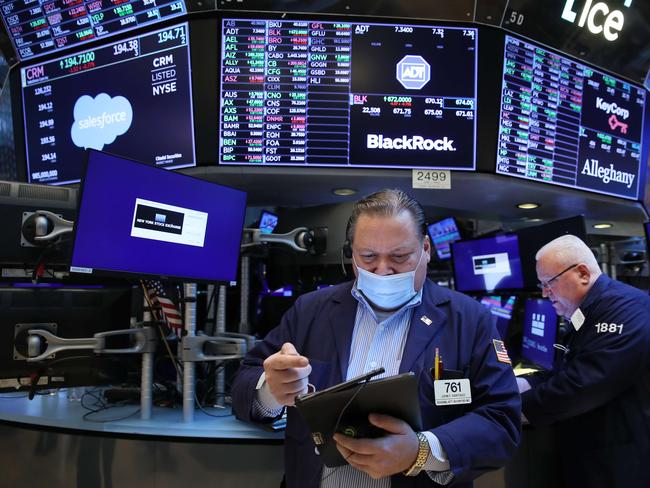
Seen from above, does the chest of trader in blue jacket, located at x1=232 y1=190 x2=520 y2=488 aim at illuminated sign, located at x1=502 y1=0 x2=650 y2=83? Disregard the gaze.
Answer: no

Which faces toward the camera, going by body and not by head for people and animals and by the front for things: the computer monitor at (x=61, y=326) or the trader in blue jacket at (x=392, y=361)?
the trader in blue jacket

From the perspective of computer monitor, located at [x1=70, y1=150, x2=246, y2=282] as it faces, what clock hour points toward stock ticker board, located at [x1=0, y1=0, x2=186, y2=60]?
The stock ticker board is roughly at 7 o'clock from the computer monitor.

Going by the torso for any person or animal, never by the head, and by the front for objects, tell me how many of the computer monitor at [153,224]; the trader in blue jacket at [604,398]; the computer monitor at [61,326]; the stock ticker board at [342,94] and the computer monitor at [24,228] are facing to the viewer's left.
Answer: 1

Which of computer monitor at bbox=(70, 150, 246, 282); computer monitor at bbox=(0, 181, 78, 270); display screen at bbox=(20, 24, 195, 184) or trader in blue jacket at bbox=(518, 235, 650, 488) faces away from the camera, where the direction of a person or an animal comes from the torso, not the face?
computer monitor at bbox=(0, 181, 78, 270)

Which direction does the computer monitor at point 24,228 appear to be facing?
away from the camera

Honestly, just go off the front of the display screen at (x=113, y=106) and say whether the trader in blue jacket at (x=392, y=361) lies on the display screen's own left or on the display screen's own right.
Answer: on the display screen's own left

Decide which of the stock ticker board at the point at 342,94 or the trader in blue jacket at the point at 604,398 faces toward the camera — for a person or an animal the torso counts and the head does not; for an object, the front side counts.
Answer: the stock ticker board

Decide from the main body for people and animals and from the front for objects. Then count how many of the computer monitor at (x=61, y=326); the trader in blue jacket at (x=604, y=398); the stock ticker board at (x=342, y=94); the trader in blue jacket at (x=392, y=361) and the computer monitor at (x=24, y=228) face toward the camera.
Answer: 2

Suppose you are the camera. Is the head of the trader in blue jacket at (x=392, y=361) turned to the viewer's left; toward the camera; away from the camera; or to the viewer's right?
toward the camera

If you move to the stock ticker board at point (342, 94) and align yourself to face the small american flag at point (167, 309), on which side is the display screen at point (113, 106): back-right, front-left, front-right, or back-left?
front-right

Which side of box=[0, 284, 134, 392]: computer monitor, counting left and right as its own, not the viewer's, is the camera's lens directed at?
back

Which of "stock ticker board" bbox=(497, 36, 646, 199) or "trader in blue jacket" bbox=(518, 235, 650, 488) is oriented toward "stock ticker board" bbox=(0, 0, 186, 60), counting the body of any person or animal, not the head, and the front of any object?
the trader in blue jacket

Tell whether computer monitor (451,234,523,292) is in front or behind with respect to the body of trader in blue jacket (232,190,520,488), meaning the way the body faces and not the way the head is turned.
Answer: behind

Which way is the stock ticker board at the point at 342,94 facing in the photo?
toward the camera
